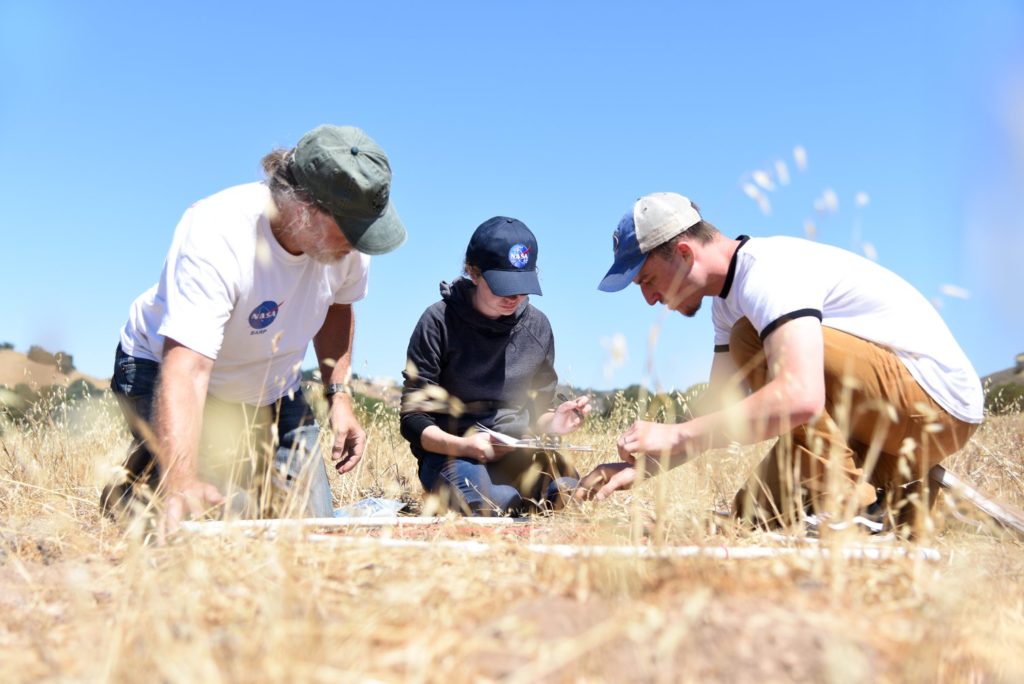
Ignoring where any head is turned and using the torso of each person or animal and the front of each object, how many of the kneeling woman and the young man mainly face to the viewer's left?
1

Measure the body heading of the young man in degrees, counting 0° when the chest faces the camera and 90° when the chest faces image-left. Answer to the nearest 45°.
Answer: approximately 90°

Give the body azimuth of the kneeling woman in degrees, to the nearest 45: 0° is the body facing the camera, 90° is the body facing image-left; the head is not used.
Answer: approximately 315°
